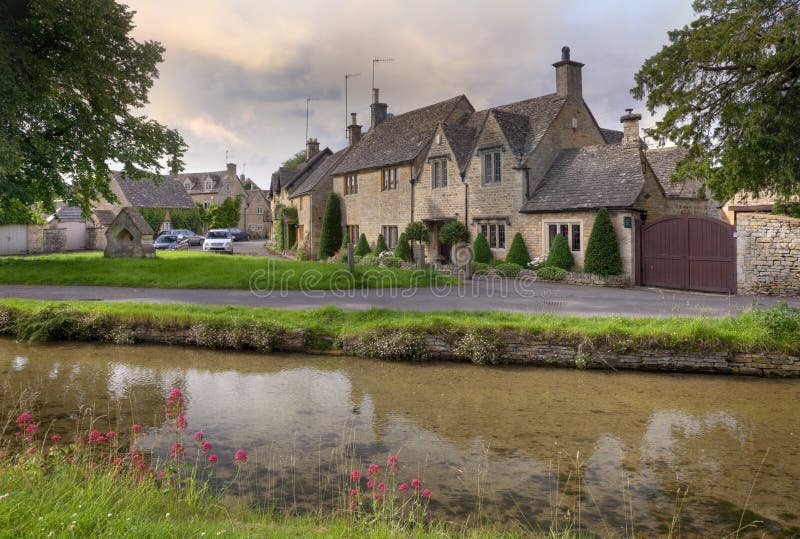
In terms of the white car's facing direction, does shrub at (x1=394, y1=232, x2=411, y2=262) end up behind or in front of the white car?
in front

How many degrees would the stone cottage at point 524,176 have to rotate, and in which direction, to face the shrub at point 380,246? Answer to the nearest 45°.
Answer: approximately 90° to its right

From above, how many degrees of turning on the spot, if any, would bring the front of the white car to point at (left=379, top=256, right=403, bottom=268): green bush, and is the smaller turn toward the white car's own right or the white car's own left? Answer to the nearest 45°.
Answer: approximately 45° to the white car's own left

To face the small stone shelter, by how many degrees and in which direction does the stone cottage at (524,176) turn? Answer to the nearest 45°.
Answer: approximately 45° to its right

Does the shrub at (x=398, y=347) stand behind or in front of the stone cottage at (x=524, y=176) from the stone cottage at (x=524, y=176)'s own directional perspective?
in front

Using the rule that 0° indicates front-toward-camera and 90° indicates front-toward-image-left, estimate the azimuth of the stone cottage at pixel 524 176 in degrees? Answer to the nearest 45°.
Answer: approximately 45°

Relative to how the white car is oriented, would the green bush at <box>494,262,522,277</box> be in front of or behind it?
in front

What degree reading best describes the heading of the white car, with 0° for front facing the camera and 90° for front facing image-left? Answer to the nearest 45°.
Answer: approximately 0°

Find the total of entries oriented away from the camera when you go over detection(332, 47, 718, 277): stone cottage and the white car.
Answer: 0

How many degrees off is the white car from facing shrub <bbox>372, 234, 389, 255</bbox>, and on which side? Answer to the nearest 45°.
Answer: approximately 45° to its left
